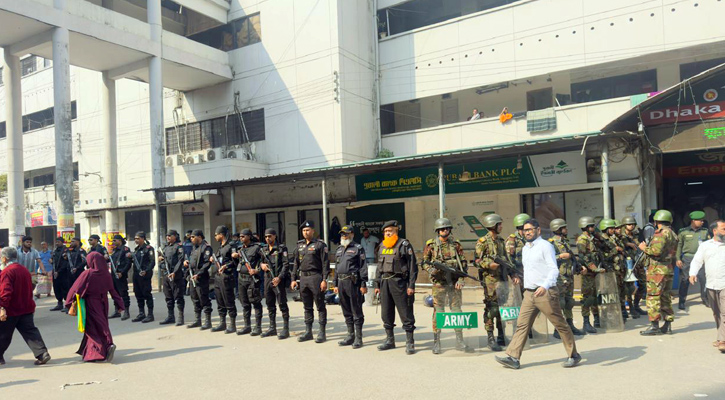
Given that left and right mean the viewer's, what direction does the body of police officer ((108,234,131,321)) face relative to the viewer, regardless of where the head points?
facing the viewer and to the left of the viewer

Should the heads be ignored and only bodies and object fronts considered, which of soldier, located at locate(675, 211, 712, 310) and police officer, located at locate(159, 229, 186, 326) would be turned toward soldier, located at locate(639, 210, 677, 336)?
soldier, located at locate(675, 211, 712, 310)

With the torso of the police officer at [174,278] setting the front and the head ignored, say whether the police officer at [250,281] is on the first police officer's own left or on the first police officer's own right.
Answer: on the first police officer's own left

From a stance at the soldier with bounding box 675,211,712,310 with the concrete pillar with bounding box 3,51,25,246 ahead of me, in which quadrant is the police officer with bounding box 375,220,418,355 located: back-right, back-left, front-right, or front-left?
front-left

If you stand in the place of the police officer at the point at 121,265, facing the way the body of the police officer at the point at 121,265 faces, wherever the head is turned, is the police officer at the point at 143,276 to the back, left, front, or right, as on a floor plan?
left

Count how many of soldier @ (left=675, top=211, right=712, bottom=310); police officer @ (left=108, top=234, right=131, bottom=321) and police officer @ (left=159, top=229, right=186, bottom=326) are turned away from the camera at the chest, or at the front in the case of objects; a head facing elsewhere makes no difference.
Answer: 0

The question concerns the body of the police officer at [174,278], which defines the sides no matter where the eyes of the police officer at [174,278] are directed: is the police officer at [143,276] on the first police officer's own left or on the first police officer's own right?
on the first police officer's own right

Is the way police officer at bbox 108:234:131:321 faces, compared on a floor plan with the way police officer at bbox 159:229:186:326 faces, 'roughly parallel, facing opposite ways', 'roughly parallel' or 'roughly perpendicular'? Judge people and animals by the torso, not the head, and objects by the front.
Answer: roughly parallel

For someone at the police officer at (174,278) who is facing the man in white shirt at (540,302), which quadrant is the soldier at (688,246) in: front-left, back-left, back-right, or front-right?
front-left

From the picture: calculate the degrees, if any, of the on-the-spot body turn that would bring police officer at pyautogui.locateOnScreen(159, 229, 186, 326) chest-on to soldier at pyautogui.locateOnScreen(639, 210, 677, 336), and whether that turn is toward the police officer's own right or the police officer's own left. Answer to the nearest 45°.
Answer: approximately 90° to the police officer's own left

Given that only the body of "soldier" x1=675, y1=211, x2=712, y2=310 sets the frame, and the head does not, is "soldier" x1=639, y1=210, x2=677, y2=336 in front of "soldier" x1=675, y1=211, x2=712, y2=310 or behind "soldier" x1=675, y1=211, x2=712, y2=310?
in front

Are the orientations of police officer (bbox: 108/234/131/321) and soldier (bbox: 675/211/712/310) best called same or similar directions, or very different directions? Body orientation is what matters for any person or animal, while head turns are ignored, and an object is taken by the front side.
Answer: same or similar directions

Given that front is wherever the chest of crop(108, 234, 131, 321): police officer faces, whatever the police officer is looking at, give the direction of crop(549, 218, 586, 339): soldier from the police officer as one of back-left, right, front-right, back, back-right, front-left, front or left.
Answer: left

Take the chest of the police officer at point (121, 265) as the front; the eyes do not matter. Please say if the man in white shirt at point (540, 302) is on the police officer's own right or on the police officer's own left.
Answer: on the police officer's own left

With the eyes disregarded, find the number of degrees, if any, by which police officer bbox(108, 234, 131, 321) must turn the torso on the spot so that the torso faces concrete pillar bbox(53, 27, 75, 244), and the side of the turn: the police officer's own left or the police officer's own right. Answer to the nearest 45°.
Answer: approximately 135° to the police officer's own right

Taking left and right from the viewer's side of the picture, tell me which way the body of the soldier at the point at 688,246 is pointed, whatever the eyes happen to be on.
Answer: facing the viewer
